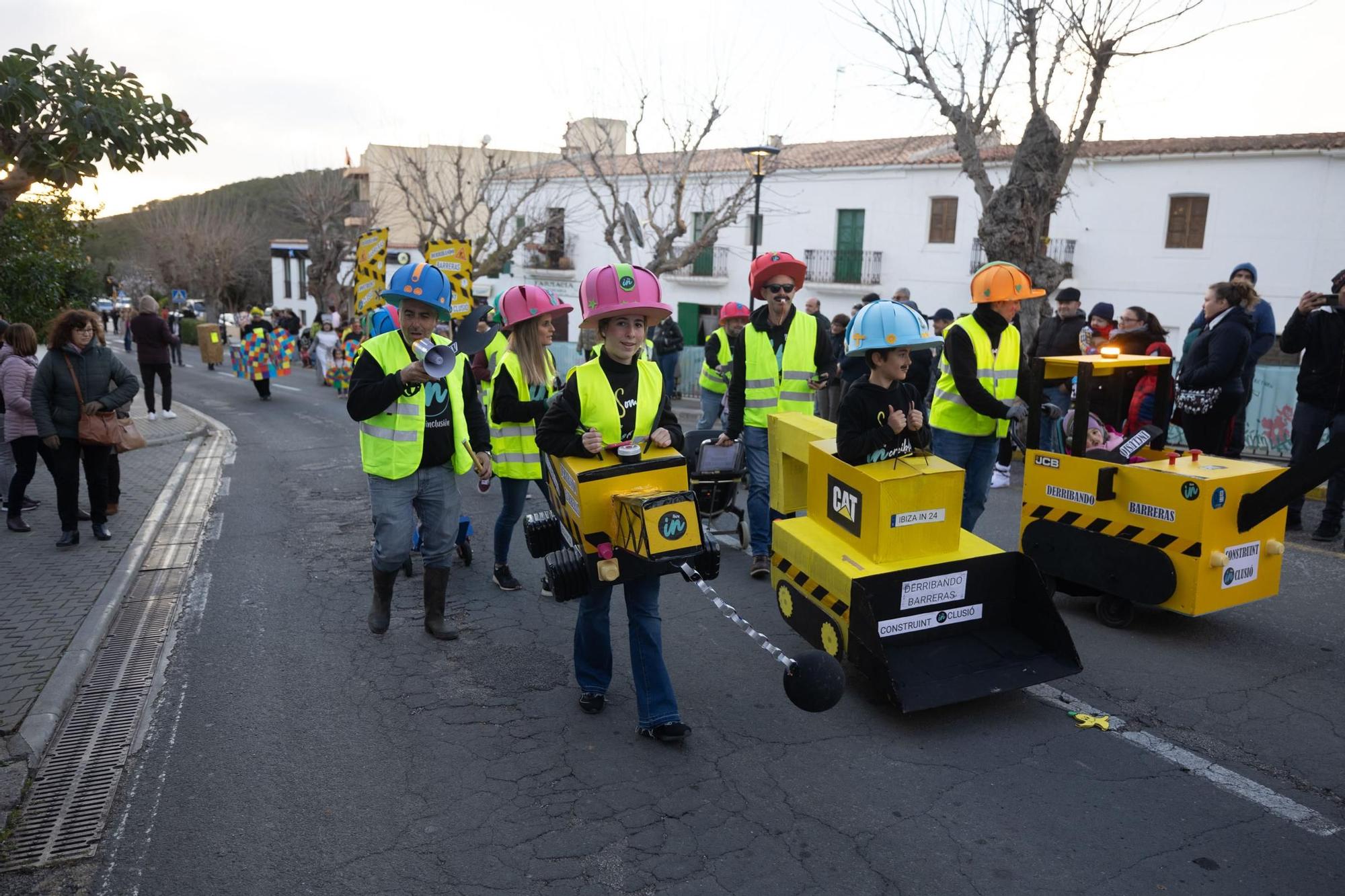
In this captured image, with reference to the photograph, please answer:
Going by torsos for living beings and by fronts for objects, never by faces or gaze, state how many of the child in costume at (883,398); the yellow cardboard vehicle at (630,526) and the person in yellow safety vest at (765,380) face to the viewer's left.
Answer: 0

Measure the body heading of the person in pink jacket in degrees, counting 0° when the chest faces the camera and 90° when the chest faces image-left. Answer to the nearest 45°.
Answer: approximately 270°

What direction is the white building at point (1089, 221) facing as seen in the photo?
toward the camera

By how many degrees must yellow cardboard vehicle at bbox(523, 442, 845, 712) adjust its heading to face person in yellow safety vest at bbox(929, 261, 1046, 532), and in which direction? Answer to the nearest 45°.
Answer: approximately 90° to its left

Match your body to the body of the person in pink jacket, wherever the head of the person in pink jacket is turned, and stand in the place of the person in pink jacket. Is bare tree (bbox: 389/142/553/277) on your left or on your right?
on your left

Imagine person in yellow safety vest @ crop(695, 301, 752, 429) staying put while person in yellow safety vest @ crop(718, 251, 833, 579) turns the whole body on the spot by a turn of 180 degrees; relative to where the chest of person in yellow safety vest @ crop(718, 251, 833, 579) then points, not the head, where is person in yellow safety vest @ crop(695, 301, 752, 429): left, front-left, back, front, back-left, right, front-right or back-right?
front

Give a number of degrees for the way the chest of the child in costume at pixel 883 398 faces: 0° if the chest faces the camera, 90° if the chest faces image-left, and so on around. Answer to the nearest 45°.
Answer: approximately 315°

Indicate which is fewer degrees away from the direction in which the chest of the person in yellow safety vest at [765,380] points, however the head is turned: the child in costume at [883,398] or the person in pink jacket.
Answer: the child in costume

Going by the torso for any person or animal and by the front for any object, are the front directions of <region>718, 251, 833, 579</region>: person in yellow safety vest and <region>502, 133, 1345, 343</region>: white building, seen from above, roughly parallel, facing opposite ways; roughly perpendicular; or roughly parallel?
roughly parallel

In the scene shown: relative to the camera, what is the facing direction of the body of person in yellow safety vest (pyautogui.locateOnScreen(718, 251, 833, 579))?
toward the camera

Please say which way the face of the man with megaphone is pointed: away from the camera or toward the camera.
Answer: toward the camera

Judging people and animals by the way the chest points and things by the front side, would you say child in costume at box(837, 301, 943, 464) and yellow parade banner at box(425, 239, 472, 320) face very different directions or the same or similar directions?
same or similar directions

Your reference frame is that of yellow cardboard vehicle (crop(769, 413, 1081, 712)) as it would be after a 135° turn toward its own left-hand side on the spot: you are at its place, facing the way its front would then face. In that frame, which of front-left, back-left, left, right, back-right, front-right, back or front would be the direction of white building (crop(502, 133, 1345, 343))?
front
